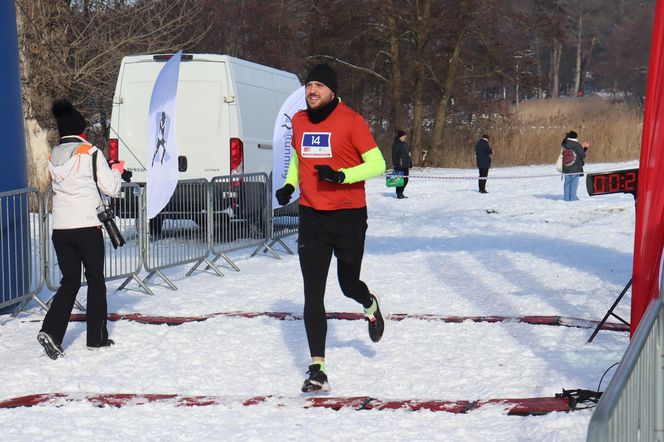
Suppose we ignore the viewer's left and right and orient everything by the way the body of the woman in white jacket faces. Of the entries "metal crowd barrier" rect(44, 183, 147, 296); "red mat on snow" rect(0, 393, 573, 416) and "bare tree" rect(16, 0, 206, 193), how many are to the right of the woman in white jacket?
1

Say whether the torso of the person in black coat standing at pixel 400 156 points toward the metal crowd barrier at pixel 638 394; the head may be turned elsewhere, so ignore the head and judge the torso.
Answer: no

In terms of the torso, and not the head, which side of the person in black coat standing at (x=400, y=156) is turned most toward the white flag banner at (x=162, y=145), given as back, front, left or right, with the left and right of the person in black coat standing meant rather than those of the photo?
right

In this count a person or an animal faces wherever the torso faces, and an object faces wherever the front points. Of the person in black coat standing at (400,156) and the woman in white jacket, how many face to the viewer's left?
0

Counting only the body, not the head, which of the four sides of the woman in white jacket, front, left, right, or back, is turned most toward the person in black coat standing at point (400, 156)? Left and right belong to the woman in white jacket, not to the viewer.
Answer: front

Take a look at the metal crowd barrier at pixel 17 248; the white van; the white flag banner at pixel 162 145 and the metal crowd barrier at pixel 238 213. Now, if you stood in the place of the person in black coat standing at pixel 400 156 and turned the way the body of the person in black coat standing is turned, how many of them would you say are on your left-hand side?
0

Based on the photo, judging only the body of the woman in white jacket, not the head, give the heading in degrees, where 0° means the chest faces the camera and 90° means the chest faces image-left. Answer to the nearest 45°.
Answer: approximately 225°
